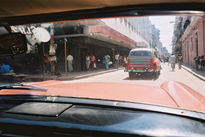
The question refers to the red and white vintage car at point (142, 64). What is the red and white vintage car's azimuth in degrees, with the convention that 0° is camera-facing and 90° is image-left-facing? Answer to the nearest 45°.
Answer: approximately 180°

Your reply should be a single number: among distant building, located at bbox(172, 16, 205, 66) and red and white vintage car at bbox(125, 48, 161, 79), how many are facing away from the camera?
1

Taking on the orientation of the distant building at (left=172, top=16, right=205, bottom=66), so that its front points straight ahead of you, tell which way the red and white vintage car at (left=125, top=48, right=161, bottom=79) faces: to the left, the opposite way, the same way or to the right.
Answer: to the right

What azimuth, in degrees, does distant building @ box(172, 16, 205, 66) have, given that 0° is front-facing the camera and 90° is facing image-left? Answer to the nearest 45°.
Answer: approximately 90°

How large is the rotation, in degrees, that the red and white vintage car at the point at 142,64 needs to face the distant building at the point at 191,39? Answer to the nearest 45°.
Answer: approximately 45° to its right
